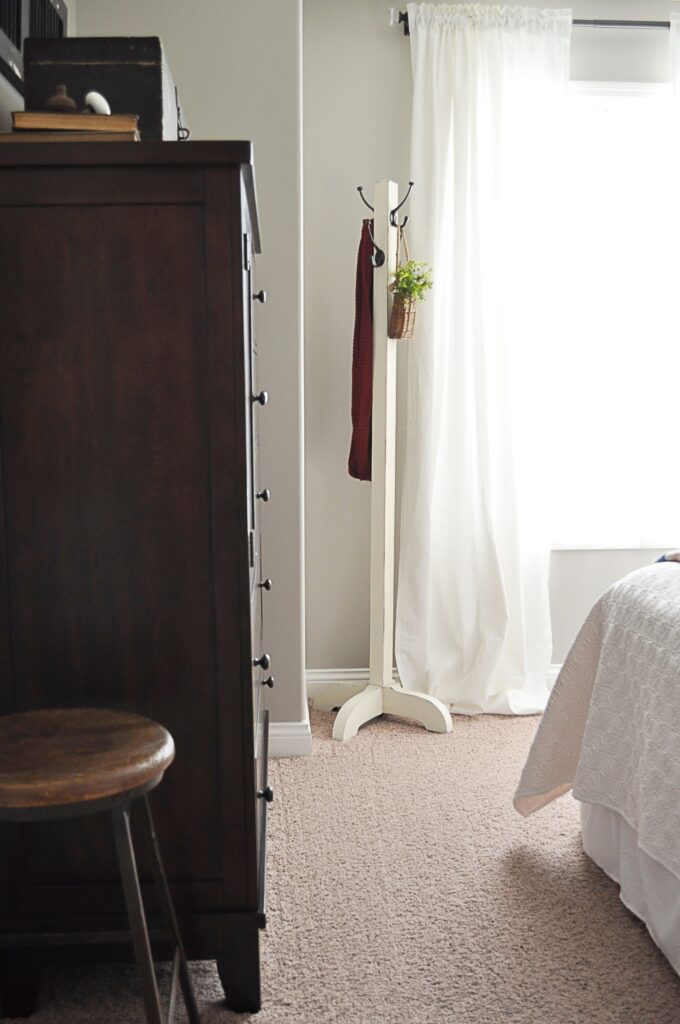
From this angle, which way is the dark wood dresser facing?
to the viewer's right

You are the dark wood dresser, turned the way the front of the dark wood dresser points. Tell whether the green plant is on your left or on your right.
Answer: on your left

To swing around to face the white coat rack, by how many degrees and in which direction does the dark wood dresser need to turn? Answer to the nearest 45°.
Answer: approximately 45° to its left

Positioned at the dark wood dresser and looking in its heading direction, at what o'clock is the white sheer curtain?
The white sheer curtain is roughly at 10 o'clock from the dark wood dresser.
